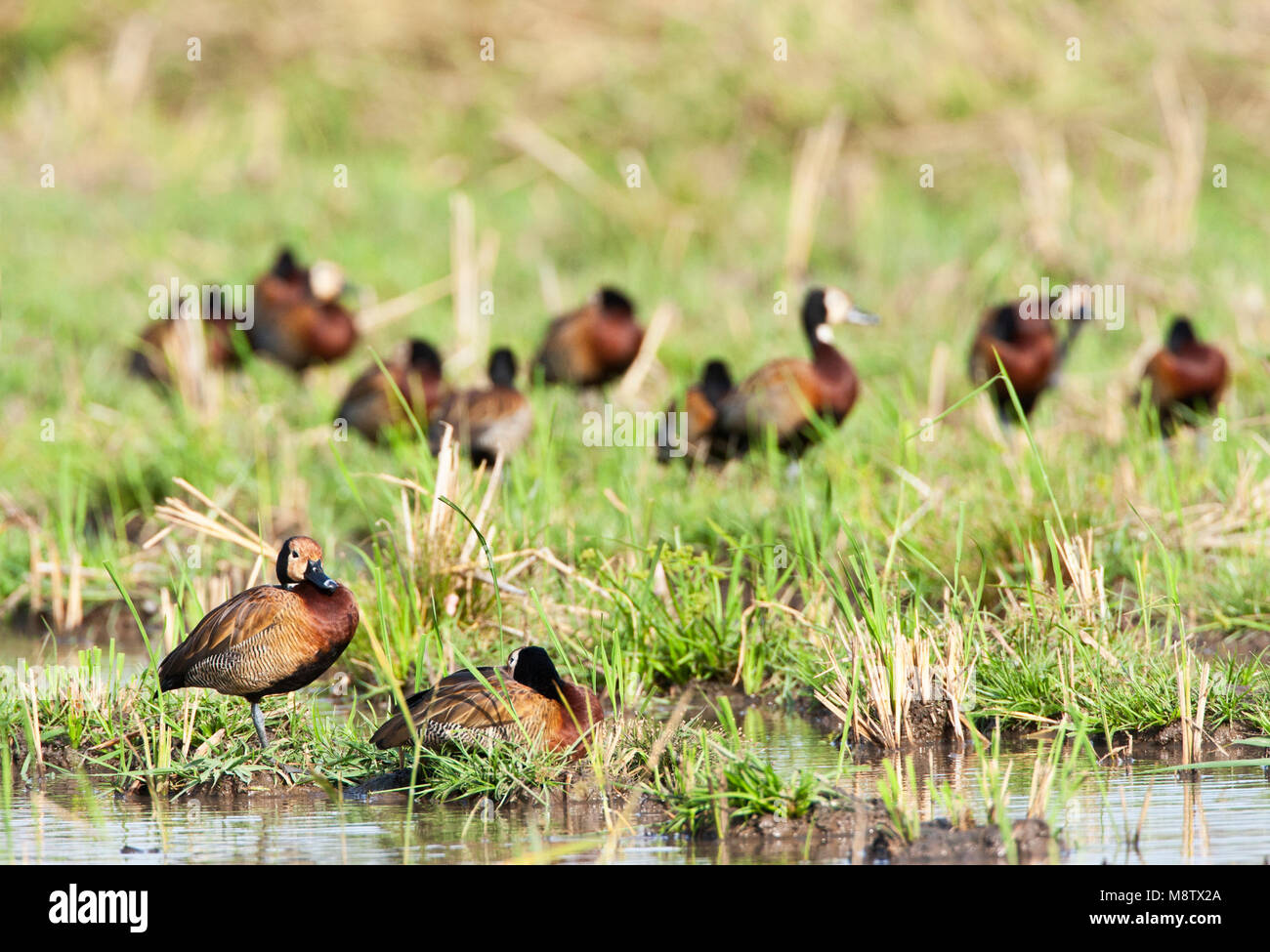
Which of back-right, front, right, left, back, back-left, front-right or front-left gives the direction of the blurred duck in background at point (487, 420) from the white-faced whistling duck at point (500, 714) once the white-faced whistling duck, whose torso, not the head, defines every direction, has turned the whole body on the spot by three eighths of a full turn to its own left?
front-right

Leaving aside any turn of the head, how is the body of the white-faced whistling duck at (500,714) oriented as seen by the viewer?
to the viewer's right

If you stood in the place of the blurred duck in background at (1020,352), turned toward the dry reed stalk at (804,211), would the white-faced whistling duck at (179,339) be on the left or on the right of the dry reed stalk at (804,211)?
left

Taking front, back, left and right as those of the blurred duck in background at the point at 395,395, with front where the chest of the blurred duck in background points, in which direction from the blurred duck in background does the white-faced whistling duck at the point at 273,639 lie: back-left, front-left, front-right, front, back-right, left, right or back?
right

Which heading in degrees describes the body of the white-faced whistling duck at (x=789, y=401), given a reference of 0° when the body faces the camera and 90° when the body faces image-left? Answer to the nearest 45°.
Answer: approximately 270°

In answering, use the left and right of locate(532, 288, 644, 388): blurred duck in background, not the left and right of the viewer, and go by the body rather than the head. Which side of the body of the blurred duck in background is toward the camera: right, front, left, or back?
right

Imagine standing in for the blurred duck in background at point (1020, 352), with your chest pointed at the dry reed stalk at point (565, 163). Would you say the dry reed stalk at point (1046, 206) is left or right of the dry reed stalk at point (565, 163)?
right

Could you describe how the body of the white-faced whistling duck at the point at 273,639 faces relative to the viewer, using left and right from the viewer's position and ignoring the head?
facing to the right of the viewer

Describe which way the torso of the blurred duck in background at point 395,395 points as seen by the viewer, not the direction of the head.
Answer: to the viewer's right

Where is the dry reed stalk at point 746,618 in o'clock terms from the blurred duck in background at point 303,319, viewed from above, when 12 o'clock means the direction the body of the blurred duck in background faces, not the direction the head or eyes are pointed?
The dry reed stalk is roughly at 1 o'clock from the blurred duck in background.

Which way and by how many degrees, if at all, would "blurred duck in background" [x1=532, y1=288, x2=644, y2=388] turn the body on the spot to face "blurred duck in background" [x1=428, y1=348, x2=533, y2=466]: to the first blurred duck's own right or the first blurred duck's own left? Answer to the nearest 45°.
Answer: approximately 90° to the first blurred duck's own right

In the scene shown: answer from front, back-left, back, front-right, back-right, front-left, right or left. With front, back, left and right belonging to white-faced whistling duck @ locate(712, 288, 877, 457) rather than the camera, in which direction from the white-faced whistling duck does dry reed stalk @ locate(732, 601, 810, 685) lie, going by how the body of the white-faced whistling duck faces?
right
